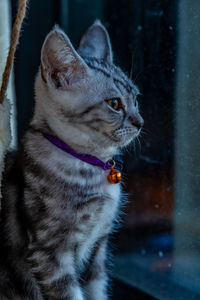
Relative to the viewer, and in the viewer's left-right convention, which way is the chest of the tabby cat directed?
facing the viewer and to the right of the viewer
